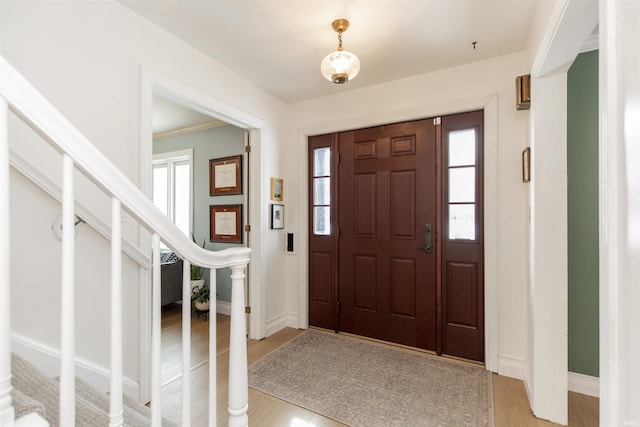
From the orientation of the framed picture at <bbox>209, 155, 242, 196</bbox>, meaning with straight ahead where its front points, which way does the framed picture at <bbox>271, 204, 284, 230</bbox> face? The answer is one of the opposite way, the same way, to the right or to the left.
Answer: to the left

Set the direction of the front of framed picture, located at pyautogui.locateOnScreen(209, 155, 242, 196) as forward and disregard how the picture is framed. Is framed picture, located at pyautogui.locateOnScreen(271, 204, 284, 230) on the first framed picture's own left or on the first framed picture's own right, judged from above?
on the first framed picture's own left

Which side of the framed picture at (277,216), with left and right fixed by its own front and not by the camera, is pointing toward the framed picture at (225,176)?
back

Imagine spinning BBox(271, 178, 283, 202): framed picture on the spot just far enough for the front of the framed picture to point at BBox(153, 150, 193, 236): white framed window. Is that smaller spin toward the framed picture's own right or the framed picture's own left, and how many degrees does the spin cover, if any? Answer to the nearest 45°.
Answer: approximately 180°

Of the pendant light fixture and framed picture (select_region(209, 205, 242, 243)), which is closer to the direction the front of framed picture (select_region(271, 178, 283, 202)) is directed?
the pendant light fixture

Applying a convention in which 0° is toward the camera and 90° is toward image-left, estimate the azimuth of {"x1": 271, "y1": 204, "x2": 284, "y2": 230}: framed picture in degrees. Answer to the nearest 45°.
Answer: approximately 315°

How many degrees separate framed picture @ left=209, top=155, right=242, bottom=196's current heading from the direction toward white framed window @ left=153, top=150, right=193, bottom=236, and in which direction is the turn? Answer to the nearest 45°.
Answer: approximately 90° to its right

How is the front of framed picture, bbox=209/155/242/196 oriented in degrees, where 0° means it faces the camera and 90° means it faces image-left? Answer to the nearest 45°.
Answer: approximately 45°

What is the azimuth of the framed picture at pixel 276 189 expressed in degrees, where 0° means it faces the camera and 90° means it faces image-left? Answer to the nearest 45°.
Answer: approximately 315°

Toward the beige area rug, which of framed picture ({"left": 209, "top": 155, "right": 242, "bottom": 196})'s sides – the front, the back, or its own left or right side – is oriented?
left
